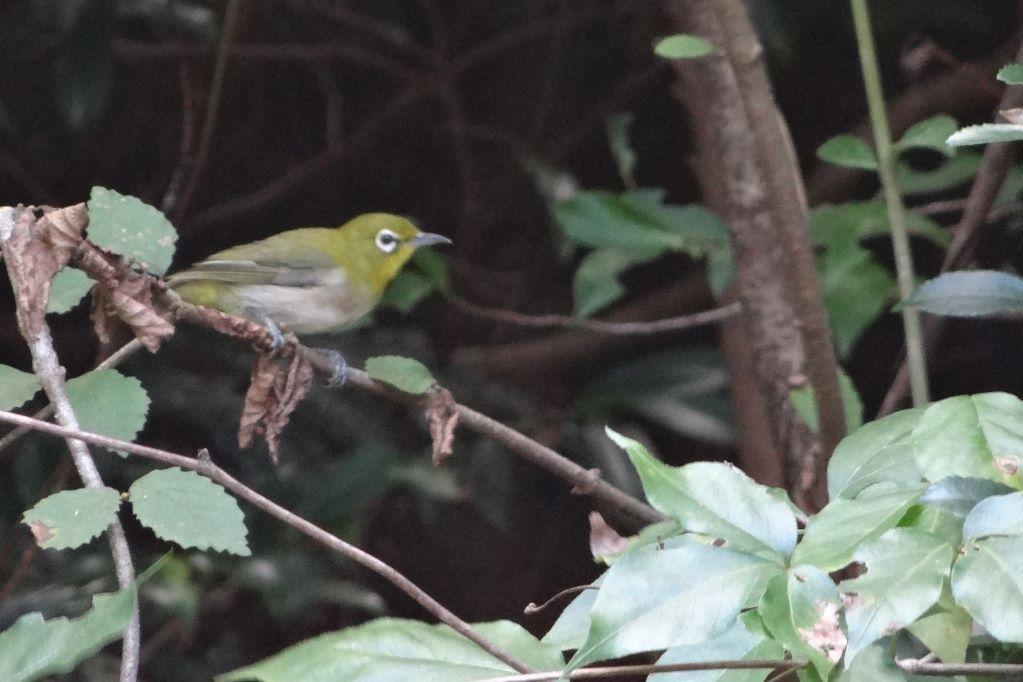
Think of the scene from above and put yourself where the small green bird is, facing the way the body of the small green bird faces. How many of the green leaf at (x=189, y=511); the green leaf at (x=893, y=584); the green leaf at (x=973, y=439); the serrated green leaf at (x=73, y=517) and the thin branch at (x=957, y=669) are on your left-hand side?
0

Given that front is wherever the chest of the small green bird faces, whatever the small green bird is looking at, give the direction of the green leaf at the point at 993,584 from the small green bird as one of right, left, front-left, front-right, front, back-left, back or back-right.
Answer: right

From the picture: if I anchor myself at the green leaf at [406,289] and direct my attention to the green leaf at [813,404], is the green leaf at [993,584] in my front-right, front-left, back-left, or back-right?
front-right

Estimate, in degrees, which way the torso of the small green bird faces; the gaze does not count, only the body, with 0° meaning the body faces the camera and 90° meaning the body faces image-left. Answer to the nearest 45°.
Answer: approximately 270°

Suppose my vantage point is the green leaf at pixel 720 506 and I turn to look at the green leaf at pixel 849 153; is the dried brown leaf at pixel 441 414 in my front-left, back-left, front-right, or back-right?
front-left

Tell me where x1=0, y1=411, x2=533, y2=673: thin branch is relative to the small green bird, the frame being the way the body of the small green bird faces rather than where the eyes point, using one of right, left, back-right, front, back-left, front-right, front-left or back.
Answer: right

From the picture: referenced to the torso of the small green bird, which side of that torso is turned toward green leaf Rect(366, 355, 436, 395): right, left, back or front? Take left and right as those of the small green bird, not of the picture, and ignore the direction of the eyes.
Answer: front

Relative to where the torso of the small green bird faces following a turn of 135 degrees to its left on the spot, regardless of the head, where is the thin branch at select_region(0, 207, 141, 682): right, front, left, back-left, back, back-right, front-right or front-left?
front-left

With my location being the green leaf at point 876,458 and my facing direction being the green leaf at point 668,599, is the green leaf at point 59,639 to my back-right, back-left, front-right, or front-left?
front-right
